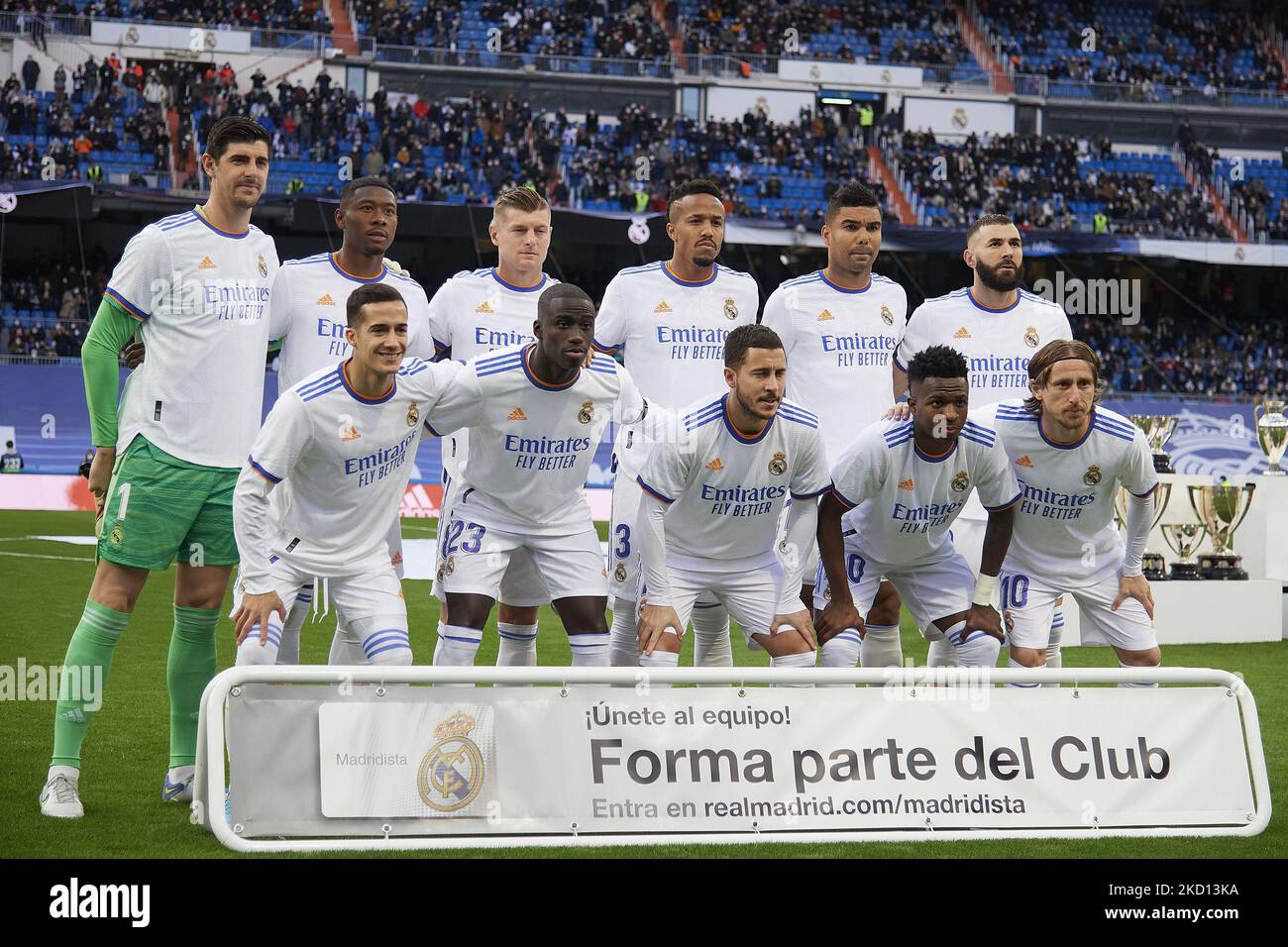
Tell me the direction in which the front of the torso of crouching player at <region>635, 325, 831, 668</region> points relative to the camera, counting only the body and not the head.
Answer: toward the camera

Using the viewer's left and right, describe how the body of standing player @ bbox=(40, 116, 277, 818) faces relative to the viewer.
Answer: facing the viewer and to the right of the viewer

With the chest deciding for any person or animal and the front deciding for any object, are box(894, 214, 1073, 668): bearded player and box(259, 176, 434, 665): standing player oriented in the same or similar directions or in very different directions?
same or similar directions

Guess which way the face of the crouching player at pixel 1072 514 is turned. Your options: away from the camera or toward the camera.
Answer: toward the camera

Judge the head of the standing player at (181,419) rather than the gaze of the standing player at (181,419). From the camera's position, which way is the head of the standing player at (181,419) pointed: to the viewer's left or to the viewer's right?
to the viewer's right

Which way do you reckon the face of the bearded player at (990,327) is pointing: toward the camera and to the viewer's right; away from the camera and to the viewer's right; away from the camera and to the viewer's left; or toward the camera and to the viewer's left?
toward the camera and to the viewer's right

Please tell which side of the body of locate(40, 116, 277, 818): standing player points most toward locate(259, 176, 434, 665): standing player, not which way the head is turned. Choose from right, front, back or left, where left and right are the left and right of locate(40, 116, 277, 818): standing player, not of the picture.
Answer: left

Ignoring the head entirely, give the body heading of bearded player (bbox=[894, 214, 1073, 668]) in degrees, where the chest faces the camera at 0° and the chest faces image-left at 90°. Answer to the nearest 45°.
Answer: approximately 0°

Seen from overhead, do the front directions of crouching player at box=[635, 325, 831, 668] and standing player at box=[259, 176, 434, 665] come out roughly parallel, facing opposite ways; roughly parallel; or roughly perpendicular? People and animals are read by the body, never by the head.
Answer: roughly parallel

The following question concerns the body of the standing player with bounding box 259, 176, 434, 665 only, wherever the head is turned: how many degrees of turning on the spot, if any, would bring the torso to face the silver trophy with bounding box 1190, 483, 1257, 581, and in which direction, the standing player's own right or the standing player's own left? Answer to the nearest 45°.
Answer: approximately 135° to the standing player's own left

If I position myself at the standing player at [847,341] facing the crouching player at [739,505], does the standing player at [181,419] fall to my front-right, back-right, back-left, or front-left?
front-right

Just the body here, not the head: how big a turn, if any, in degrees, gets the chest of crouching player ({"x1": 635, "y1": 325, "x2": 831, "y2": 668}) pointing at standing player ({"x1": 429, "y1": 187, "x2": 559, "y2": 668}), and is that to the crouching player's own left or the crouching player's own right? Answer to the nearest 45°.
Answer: approximately 135° to the crouching player's own right

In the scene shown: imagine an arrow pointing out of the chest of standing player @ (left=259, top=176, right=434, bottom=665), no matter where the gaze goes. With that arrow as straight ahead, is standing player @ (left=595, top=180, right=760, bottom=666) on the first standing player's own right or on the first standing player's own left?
on the first standing player's own left

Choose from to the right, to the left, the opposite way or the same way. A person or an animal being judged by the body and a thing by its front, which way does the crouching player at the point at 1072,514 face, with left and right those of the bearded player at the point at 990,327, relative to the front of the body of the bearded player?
the same way

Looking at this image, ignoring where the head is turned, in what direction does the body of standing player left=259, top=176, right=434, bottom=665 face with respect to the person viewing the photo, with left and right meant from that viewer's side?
facing the viewer

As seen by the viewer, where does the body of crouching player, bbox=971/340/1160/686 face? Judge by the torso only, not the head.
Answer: toward the camera
